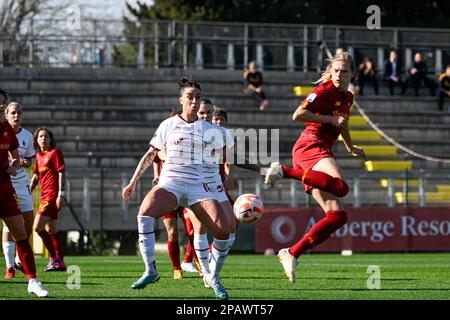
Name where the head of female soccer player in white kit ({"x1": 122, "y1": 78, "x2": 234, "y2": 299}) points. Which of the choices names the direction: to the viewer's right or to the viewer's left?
to the viewer's right

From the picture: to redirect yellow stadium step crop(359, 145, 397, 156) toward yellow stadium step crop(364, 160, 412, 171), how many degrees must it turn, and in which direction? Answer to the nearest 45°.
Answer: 0° — it already faces it

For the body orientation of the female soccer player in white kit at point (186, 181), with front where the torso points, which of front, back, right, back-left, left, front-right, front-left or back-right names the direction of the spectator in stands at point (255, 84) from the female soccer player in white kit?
back
